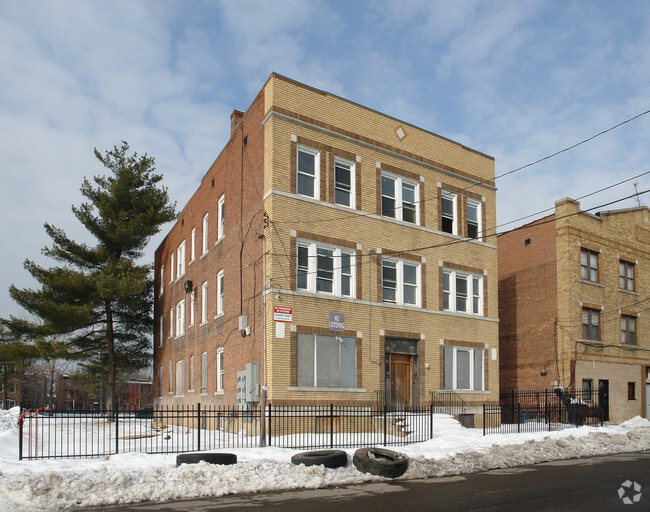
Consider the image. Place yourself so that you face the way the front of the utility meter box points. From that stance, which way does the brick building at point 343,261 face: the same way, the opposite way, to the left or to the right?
to the left

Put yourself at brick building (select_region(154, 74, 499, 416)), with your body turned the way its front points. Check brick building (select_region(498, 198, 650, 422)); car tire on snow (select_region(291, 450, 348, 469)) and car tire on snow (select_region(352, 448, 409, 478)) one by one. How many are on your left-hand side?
1

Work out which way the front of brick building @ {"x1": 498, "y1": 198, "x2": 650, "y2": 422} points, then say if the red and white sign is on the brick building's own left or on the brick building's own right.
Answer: on the brick building's own right

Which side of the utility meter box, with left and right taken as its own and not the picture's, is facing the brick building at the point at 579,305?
back

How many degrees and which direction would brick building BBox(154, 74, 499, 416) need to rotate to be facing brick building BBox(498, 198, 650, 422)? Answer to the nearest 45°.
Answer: approximately 90° to its left

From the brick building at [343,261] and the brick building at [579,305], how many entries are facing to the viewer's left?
0

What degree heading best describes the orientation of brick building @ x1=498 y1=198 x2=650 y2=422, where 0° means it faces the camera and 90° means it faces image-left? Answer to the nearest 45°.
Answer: approximately 315°

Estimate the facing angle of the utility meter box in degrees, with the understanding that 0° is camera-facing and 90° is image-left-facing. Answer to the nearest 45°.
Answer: approximately 45°
